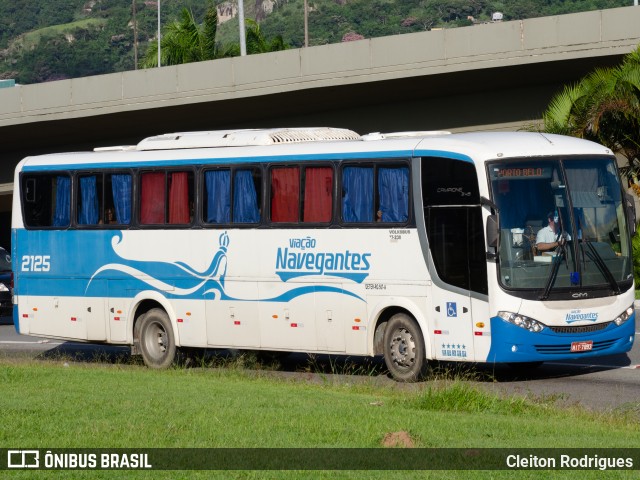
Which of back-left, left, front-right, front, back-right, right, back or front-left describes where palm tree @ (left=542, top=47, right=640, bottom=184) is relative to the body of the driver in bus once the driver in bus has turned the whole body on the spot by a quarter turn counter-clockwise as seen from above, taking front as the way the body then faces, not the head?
front-left

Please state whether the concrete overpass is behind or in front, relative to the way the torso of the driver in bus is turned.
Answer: behind

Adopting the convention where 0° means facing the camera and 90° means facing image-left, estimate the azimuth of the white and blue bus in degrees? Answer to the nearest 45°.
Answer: approximately 315°

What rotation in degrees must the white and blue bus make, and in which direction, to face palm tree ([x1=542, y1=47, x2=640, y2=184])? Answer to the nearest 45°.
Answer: approximately 90° to its left

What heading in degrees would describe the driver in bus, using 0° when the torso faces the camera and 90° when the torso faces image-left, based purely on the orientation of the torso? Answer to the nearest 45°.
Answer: approximately 315°
